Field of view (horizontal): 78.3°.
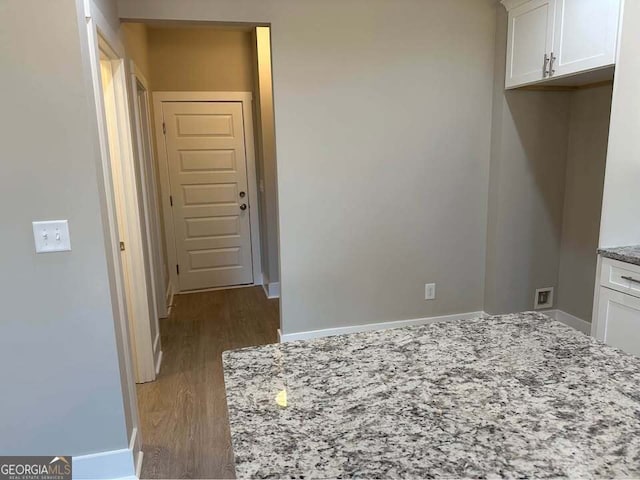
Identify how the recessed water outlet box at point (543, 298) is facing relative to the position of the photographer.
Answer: facing the viewer and to the right of the viewer

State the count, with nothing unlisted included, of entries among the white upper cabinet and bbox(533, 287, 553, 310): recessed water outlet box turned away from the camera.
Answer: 0

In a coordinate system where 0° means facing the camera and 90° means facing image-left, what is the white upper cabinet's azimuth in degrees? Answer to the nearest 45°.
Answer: approximately 45°

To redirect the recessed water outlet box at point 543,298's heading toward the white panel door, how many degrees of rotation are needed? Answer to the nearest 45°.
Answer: approximately 135° to its right
